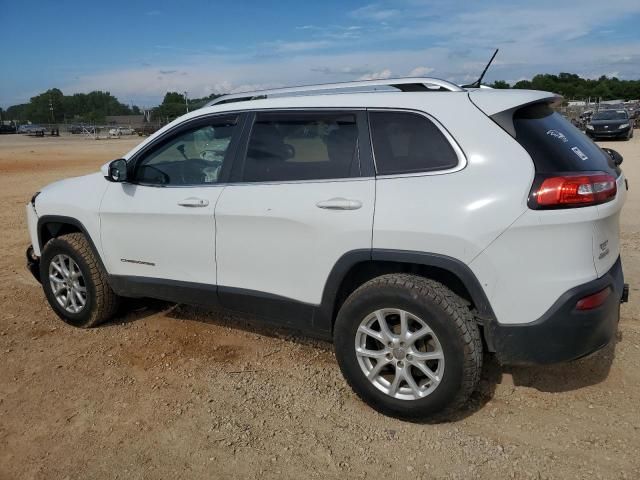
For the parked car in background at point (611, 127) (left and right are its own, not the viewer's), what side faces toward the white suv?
front

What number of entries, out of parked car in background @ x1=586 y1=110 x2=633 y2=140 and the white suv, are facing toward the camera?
1

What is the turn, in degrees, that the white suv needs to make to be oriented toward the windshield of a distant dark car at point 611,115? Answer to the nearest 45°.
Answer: approximately 90° to its right

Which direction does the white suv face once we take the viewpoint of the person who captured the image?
facing away from the viewer and to the left of the viewer

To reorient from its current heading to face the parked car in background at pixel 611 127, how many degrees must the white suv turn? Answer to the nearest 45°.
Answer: approximately 90° to its right
